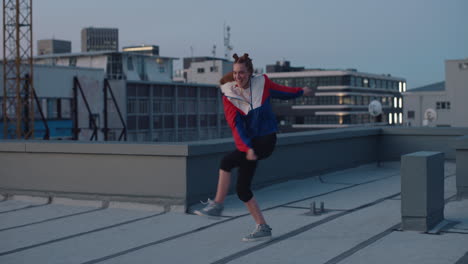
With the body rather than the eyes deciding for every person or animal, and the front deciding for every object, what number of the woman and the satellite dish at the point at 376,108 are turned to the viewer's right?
0

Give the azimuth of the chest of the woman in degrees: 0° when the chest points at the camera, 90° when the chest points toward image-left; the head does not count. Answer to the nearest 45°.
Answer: approximately 45°
